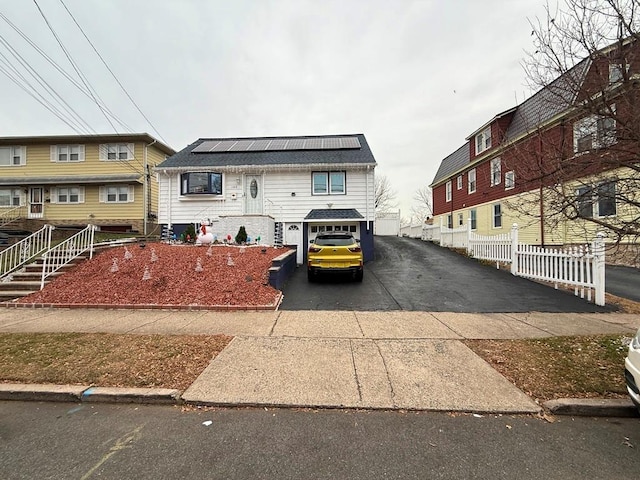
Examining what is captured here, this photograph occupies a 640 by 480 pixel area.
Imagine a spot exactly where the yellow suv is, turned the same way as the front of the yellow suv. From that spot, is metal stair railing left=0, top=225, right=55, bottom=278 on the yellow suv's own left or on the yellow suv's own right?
on the yellow suv's own left

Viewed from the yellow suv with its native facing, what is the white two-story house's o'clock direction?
The white two-story house is roughly at 11 o'clock from the yellow suv.

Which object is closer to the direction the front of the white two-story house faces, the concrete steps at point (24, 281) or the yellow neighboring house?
the concrete steps

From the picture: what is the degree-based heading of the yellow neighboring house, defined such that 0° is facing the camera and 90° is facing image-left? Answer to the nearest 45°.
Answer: approximately 0°

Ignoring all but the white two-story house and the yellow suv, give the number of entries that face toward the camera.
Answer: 1

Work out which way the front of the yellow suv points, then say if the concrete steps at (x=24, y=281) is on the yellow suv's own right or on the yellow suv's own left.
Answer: on the yellow suv's own left

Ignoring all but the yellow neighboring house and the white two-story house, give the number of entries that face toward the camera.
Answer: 2

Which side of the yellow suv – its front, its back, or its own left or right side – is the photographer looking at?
back

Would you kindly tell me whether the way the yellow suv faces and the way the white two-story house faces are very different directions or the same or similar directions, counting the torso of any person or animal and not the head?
very different directions

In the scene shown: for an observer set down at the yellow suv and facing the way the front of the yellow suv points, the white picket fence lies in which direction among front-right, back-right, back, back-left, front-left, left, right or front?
right

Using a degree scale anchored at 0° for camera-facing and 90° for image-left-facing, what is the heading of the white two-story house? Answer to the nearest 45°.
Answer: approximately 0°

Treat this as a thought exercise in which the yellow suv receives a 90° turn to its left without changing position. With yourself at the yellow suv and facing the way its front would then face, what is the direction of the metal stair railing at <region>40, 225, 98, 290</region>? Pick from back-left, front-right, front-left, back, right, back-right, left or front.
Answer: front

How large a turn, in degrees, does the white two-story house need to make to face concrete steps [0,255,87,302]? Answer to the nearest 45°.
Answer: approximately 45° to its right

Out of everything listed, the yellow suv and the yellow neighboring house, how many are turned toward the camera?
1
